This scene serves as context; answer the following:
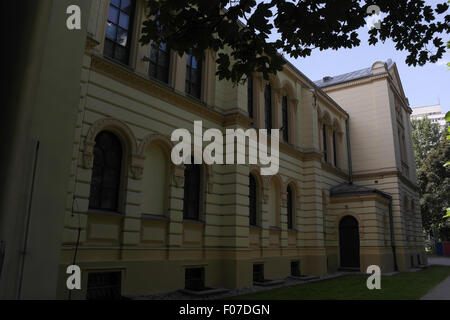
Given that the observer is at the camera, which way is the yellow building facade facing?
facing the viewer and to the right of the viewer
